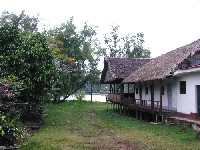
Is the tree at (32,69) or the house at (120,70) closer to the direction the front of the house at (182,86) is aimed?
the tree

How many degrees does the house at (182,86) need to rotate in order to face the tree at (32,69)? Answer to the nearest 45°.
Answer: approximately 45° to its right

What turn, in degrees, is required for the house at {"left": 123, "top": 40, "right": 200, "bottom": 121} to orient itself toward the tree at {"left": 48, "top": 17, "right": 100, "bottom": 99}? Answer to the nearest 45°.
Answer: approximately 90° to its right

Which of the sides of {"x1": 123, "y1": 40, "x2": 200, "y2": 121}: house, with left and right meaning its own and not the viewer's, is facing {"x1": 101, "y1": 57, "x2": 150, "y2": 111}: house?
right

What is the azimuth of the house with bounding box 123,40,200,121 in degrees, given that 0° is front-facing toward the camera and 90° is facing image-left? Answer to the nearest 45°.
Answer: approximately 45°
